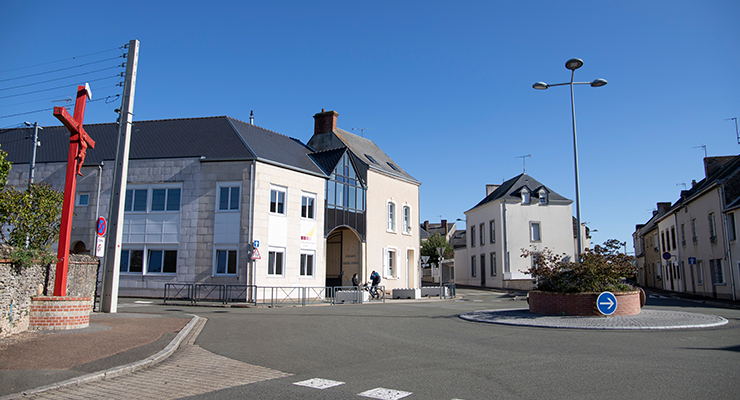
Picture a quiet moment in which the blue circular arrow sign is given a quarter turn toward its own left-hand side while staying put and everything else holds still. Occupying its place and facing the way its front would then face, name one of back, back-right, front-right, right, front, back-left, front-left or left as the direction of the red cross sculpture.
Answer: back-right

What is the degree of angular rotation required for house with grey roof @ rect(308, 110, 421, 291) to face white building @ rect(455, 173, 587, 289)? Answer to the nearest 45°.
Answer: approximately 90° to its left

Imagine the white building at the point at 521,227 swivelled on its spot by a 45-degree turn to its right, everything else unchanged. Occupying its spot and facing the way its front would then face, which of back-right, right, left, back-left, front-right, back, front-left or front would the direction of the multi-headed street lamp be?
left

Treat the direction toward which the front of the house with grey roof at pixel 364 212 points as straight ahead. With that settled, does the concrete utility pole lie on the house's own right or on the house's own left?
on the house's own right

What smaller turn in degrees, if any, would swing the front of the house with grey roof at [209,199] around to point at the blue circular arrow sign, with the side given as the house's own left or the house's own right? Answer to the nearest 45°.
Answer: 0° — it already faces it

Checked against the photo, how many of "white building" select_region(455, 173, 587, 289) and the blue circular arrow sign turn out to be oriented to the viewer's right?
0

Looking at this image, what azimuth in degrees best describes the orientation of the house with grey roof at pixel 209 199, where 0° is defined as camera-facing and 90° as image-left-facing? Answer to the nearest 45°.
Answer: approximately 315°

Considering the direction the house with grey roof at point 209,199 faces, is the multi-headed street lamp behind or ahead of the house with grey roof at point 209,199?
ahead

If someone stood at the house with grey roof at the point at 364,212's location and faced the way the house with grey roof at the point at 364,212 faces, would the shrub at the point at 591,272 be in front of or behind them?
in front

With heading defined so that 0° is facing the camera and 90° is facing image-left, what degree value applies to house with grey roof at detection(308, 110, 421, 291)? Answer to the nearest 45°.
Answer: approximately 315°

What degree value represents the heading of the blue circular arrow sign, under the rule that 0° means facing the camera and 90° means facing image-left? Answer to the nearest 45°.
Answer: approximately 0°

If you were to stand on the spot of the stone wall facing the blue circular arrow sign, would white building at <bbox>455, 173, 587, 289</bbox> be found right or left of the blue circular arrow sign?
left

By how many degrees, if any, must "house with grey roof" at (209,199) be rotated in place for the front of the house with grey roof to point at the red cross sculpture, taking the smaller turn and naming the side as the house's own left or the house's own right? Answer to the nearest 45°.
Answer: approximately 45° to the house's own right
